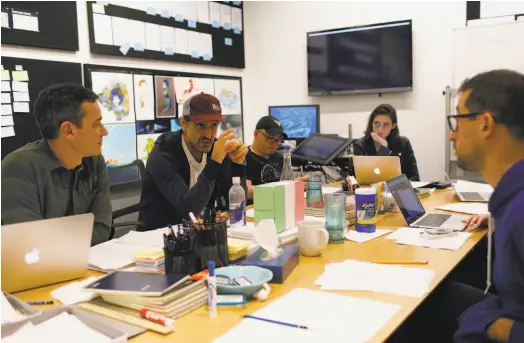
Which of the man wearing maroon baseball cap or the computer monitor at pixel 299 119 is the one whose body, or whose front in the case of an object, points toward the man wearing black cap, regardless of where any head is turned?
the computer monitor

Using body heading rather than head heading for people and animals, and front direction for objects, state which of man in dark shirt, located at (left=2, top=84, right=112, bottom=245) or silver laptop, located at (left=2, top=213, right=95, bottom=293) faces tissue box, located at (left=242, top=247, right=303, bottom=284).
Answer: the man in dark shirt

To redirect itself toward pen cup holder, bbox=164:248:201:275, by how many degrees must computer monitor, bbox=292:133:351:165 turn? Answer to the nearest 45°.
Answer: approximately 45° to its left

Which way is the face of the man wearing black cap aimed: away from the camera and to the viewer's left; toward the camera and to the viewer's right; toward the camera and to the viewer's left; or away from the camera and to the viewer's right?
toward the camera and to the viewer's right

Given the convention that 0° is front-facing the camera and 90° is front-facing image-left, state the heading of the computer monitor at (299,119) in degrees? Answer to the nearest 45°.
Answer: approximately 0°

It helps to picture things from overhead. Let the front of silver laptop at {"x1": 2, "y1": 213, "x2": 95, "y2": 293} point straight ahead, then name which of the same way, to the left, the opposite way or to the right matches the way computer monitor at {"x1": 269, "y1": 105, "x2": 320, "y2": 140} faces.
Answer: to the left

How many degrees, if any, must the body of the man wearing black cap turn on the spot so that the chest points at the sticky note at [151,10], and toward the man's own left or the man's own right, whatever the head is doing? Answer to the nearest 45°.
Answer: approximately 180°

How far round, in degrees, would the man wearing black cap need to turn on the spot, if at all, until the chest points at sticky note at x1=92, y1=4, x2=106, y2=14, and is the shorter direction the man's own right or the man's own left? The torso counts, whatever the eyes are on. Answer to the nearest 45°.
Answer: approximately 180°

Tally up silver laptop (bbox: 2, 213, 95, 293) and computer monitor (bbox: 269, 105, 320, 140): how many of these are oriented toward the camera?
1

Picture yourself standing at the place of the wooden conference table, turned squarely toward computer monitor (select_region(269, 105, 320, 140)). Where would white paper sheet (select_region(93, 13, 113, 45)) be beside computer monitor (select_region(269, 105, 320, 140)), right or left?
left

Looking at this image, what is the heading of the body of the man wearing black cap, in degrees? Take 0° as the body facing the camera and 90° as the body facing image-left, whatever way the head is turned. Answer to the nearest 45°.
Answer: approximately 315°
